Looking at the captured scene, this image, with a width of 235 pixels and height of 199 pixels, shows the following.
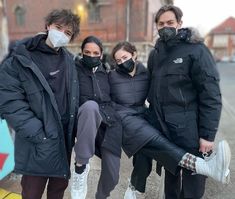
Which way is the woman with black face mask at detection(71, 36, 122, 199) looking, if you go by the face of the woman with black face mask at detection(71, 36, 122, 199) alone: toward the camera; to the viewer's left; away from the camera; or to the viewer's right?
toward the camera

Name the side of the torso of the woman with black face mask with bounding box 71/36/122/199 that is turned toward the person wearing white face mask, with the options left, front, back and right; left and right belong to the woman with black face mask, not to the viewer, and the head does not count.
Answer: right

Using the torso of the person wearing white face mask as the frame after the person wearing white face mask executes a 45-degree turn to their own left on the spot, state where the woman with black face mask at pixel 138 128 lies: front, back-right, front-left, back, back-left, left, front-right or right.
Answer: front

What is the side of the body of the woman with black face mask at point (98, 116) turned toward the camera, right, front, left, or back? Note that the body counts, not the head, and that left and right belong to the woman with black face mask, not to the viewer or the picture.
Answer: front

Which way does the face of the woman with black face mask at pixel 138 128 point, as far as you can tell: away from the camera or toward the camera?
toward the camera

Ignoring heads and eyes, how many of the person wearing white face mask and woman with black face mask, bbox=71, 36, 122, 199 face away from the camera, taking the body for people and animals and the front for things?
0

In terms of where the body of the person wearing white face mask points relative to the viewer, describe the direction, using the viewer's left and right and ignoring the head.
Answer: facing the viewer and to the right of the viewer

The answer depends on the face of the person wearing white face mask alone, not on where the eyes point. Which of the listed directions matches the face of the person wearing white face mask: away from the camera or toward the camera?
toward the camera
